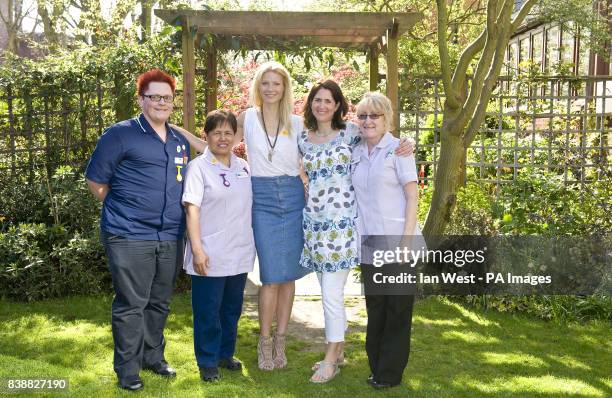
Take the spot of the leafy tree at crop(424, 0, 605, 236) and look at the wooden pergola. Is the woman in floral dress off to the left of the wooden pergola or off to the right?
left

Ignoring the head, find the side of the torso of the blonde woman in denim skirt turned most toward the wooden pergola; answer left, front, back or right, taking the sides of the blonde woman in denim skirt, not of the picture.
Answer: back

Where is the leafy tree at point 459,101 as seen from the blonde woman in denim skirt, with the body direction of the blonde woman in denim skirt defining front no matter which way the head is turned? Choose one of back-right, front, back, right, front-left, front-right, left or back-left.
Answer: back-left

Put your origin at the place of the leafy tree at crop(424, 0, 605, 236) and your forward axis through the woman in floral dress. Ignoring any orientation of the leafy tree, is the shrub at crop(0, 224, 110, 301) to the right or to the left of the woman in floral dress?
right

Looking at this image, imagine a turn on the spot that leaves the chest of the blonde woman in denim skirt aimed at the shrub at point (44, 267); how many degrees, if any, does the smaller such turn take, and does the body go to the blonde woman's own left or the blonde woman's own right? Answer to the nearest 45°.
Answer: approximately 135° to the blonde woman's own right

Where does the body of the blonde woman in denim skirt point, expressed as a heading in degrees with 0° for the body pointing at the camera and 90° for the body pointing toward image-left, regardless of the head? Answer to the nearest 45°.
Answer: approximately 0°
